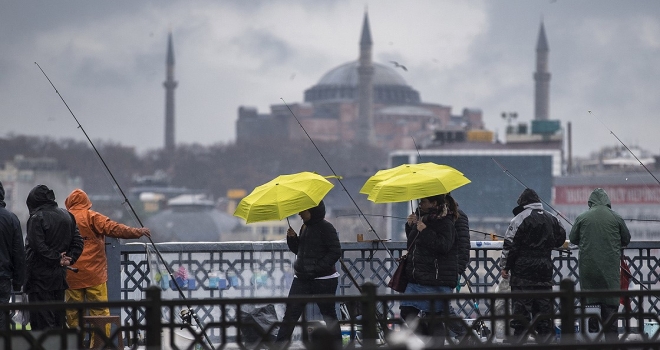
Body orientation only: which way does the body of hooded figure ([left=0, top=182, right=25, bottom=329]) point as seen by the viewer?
away from the camera

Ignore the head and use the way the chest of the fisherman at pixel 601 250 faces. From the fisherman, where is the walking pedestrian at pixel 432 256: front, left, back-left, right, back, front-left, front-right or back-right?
back-left

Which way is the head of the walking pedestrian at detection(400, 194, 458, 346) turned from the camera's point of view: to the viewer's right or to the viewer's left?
to the viewer's left

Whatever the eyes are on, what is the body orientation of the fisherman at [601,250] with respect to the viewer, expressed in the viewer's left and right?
facing away from the viewer

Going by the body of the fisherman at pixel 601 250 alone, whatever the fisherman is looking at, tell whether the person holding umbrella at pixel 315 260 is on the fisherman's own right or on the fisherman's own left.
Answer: on the fisherman's own left

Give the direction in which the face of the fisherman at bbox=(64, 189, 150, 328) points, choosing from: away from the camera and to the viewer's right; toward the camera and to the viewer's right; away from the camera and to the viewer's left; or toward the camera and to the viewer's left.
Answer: away from the camera and to the viewer's right

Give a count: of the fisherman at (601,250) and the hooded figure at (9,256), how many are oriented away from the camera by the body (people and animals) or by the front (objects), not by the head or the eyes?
2
